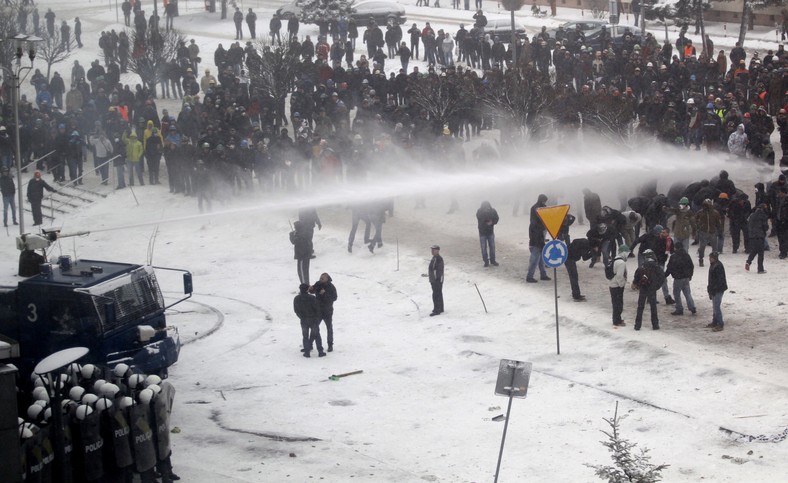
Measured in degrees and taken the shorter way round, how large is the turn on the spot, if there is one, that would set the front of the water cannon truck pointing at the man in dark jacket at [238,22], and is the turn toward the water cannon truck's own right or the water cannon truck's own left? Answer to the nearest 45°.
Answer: approximately 135° to the water cannon truck's own left

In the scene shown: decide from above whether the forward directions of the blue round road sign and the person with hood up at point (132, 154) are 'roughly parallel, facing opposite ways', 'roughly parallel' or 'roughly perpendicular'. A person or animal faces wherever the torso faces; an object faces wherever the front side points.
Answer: roughly parallel

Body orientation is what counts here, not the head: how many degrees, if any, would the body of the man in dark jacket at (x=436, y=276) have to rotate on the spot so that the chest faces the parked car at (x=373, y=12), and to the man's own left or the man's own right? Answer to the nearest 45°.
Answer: approximately 90° to the man's own right

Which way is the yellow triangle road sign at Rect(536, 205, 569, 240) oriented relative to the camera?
toward the camera

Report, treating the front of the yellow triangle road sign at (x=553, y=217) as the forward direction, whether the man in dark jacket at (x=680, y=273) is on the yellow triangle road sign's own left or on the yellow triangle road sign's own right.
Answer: on the yellow triangle road sign's own left

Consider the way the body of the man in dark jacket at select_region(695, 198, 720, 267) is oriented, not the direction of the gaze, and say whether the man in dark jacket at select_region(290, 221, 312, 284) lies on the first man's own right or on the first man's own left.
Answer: on the first man's own right

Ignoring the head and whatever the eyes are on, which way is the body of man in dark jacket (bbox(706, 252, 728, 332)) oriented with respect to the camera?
to the viewer's left

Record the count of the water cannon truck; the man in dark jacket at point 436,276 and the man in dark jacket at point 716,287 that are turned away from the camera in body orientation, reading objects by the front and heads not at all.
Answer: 0

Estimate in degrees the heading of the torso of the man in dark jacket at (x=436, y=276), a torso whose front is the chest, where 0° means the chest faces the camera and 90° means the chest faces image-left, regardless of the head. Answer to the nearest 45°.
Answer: approximately 90°

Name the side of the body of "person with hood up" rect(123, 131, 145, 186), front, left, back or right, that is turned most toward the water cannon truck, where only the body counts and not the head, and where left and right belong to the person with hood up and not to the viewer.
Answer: front

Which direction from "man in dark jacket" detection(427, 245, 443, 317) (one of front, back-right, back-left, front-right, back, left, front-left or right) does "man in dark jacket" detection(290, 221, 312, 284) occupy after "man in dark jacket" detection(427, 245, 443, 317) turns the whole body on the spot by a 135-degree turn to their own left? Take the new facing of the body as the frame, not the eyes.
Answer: back

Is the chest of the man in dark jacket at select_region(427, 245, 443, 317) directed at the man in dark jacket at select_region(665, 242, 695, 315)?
no

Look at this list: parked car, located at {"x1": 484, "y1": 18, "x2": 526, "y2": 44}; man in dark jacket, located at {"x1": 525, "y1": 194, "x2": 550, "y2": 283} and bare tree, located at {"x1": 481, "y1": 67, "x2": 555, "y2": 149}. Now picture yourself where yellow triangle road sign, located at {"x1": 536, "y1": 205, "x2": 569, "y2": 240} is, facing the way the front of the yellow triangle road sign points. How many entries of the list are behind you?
3
